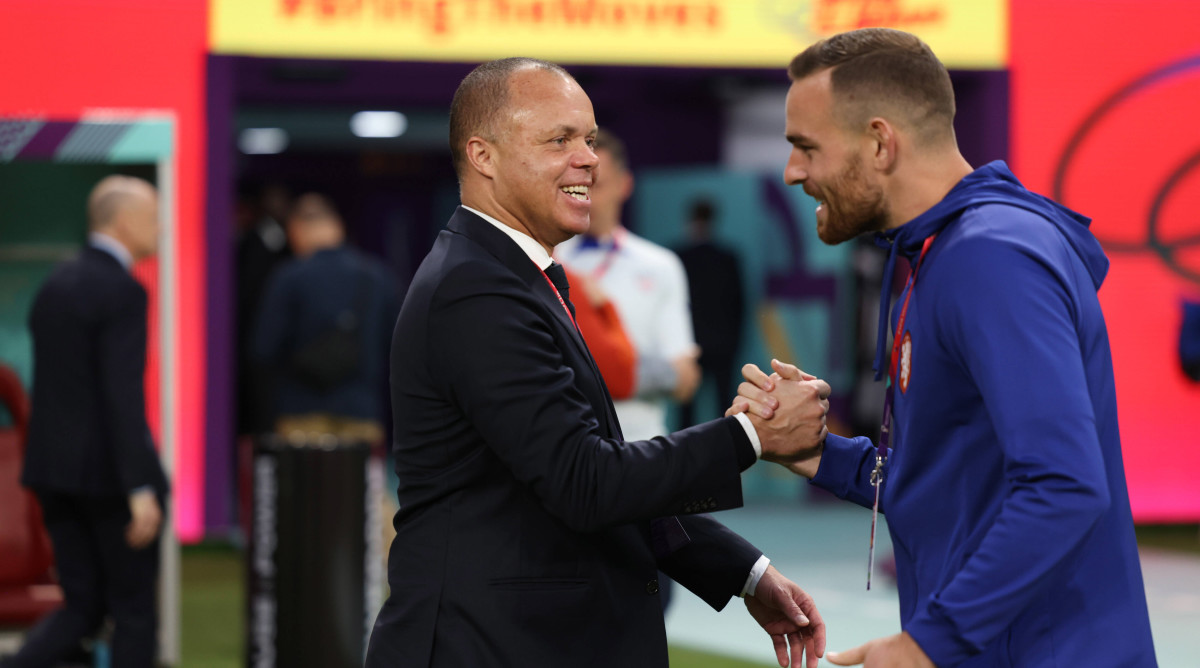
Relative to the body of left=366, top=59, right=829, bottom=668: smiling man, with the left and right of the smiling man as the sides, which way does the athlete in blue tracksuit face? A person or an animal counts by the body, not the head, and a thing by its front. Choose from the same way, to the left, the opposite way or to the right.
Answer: the opposite way

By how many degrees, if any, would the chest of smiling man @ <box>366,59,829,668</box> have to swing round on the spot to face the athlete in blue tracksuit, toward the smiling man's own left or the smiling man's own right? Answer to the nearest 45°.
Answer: approximately 45° to the smiling man's own right

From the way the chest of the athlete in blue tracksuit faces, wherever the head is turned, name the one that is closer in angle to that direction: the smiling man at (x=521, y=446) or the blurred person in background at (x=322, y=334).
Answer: the smiling man

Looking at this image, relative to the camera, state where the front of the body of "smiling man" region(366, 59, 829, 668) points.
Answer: to the viewer's right

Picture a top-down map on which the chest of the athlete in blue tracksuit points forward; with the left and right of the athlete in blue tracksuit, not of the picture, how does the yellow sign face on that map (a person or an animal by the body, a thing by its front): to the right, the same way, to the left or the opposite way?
to the left

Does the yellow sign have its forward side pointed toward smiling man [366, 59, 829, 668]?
yes

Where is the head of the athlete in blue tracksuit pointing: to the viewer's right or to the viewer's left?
to the viewer's left

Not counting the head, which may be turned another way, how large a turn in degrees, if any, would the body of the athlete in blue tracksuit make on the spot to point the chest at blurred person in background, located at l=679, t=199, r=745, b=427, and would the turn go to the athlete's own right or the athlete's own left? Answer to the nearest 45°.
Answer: approximately 90° to the athlete's own right

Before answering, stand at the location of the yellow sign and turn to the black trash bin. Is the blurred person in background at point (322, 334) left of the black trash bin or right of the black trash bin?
right

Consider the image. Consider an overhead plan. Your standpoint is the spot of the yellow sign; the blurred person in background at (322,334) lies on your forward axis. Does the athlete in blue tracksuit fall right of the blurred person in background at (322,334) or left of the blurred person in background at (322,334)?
left

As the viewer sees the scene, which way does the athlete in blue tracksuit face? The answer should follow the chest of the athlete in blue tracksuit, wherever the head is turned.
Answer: to the viewer's left

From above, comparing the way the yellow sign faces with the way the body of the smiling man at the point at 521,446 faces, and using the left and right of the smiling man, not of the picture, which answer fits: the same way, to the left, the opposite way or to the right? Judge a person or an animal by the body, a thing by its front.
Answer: to the right
